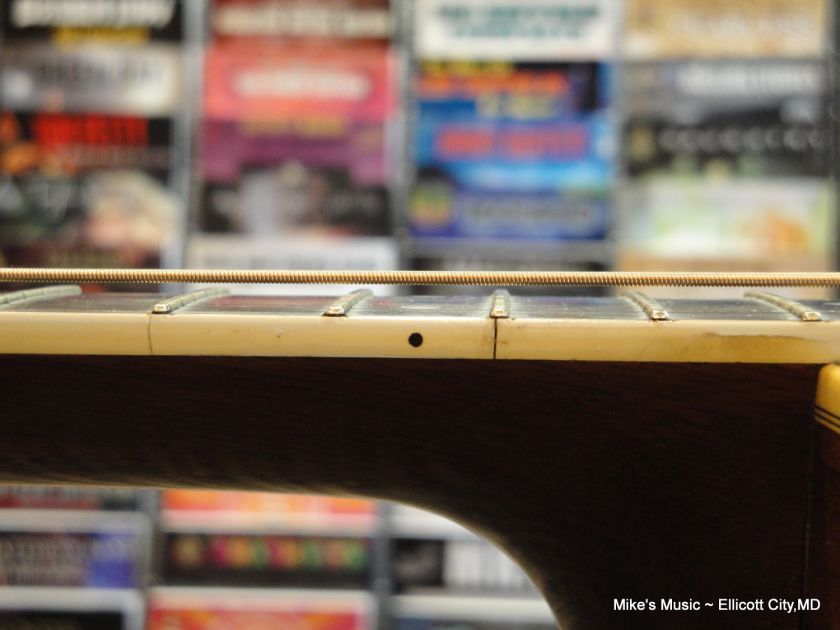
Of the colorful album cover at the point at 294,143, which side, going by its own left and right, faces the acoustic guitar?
front

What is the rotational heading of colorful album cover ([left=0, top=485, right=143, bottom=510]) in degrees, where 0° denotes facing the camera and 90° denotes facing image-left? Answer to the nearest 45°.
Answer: approximately 0°

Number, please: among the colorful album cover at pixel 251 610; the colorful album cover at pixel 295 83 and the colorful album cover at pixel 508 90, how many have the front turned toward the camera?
3

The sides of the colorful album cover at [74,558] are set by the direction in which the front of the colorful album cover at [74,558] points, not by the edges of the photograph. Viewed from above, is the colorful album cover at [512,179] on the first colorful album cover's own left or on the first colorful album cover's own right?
on the first colorful album cover's own left

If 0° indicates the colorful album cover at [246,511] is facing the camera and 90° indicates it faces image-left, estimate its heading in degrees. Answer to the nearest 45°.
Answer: approximately 0°

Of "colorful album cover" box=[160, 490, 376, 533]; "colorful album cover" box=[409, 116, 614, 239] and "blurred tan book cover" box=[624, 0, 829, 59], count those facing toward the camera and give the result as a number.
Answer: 3
